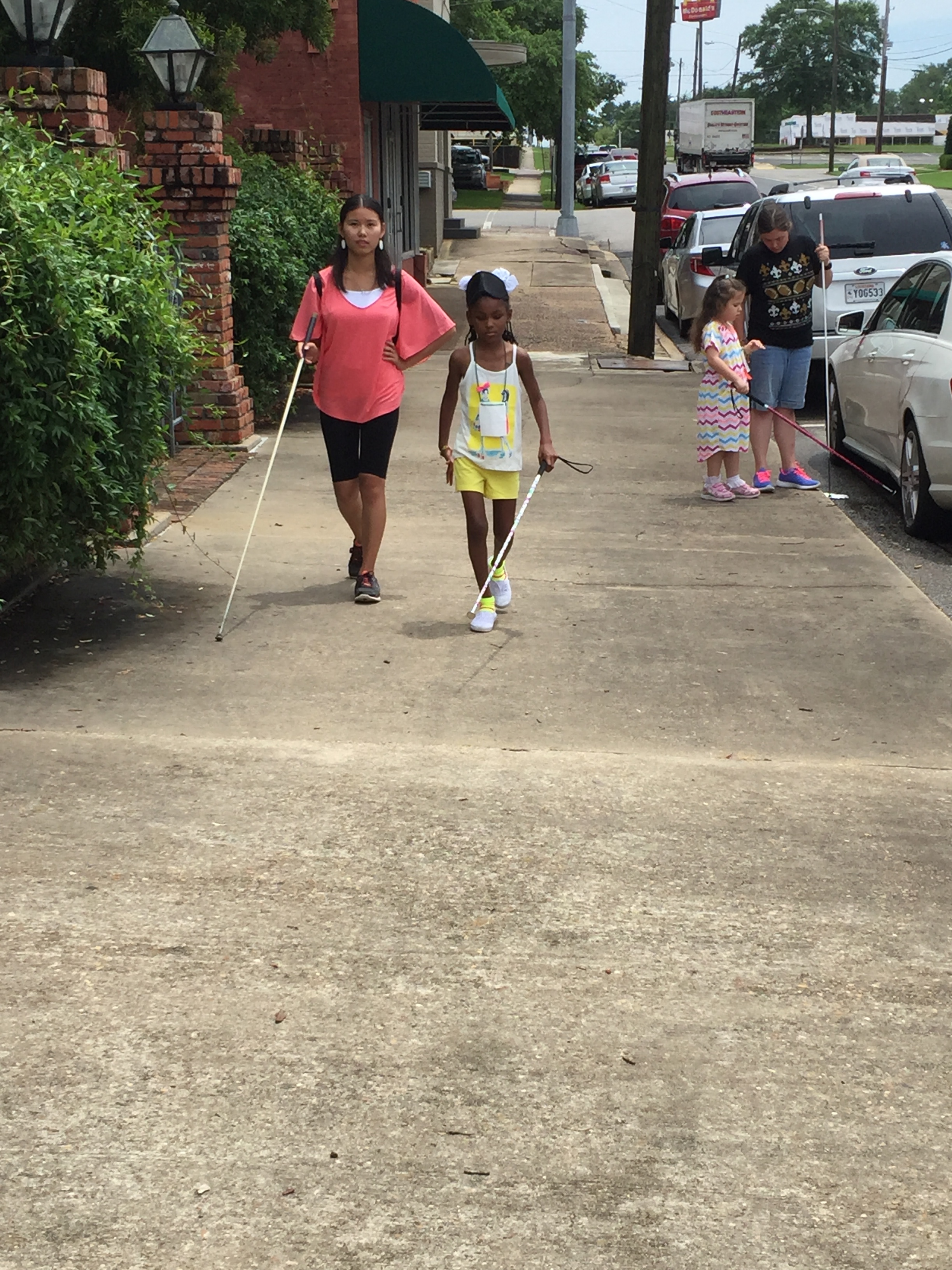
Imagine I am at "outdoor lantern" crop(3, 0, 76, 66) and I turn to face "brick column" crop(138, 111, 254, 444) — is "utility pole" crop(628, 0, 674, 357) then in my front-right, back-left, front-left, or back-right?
front-right

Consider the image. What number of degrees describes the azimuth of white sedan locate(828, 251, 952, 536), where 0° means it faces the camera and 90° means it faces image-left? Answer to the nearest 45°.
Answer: approximately 135°

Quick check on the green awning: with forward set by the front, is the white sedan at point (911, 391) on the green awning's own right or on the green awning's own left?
on the green awning's own right

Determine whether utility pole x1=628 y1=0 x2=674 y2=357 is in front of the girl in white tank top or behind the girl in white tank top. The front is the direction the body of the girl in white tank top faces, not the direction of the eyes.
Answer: behind

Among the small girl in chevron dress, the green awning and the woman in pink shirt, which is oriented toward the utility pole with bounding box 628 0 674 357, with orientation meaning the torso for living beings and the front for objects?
the green awning

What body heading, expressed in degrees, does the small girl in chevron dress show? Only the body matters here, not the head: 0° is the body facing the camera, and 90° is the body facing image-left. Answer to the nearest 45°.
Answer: approximately 270°

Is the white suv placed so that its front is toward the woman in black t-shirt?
no

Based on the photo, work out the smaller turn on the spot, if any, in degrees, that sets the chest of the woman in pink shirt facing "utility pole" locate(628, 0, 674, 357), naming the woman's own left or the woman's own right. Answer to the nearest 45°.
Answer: approximately 180°

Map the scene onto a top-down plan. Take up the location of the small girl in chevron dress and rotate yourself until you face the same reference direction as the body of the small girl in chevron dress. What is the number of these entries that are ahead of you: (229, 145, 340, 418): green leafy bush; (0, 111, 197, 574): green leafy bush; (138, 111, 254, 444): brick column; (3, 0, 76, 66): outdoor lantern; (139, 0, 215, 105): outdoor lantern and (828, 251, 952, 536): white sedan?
1

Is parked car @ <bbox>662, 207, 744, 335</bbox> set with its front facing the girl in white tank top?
no

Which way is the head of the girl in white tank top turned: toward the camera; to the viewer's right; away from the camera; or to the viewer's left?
toward the camera

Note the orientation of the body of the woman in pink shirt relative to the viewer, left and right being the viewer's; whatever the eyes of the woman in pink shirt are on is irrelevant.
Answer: facing the viewer

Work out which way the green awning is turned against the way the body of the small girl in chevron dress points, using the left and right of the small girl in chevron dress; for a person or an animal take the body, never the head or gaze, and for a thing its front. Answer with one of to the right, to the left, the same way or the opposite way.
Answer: the same way

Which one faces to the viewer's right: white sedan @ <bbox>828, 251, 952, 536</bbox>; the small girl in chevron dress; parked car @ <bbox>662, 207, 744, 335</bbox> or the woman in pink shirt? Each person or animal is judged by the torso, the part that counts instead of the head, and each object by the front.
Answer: the small girl in chevron dress

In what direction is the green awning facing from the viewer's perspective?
to the viewer's right

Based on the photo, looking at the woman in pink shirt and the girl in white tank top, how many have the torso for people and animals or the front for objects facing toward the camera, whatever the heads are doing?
2
